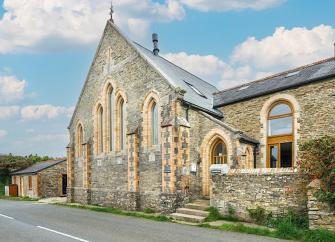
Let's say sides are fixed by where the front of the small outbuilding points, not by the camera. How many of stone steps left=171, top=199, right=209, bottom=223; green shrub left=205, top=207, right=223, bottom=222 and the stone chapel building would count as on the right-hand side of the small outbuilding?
0

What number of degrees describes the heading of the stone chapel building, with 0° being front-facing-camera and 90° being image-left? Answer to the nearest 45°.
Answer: approximately 45°

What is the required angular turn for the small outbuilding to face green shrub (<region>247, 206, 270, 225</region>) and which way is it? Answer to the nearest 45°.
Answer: approximately 45° to its left

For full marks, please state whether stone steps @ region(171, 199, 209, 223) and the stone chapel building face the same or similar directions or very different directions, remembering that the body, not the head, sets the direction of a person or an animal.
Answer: same or similar directions

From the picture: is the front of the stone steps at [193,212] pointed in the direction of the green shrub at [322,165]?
no

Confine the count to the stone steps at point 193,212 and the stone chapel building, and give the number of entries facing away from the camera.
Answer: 0

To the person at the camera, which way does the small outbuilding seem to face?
facing the viewer and to the left of the viewer

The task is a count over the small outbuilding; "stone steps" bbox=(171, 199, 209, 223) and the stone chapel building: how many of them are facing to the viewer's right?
0

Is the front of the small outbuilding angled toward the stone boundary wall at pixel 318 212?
no

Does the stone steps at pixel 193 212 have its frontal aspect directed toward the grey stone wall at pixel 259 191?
no
